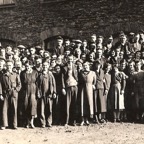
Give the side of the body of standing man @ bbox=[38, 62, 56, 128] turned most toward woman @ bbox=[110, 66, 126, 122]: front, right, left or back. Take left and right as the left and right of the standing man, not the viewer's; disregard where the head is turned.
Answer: left

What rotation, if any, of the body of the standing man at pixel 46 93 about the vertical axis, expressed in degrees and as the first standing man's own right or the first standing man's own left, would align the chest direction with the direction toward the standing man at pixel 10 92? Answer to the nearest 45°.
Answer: approximately 90° to the first standing man's own right

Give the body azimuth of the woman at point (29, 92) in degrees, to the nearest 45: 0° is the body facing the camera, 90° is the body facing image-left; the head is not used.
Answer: approximately 0°

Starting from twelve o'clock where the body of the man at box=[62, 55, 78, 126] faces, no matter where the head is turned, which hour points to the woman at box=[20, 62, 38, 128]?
The woman is roughly at 3 o'clock from the man.
